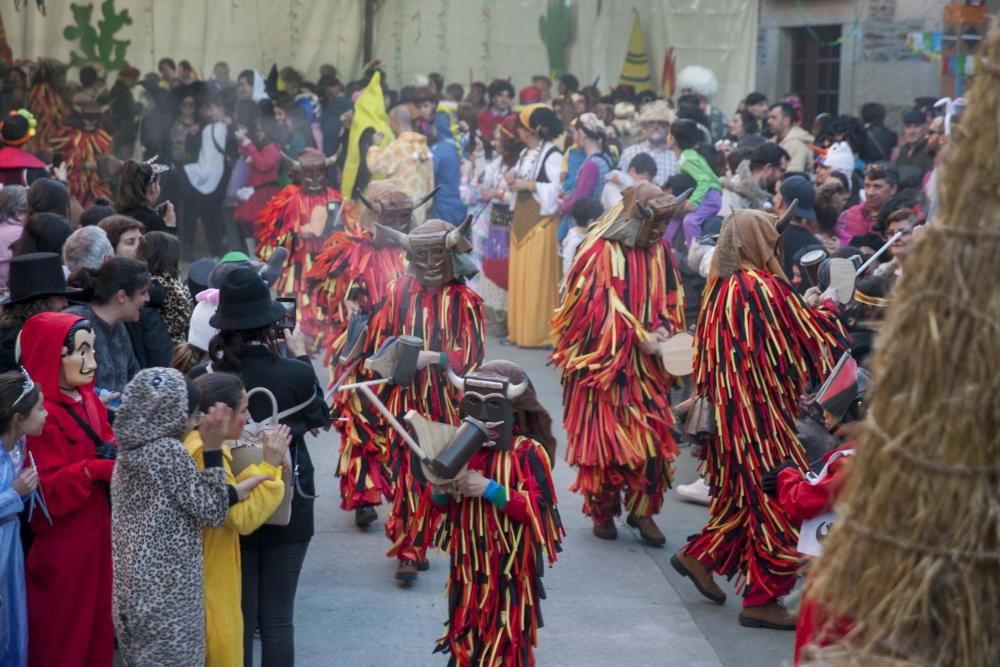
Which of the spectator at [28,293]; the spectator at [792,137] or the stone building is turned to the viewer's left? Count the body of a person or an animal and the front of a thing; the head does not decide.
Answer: the spectator at [792,137]

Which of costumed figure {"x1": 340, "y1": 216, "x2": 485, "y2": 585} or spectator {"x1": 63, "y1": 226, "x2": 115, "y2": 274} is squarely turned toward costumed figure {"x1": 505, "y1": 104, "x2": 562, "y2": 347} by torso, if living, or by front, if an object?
the spectator

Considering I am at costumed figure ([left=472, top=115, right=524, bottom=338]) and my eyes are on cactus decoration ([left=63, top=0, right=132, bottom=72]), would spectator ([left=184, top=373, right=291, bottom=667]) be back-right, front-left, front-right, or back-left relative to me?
back-left

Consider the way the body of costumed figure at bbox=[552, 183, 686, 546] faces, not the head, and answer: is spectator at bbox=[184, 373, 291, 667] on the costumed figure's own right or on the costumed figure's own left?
on the costumed figure's own right

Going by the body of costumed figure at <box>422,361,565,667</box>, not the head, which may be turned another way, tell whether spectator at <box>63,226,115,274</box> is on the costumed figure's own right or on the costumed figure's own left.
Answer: on the costumed figure's own right

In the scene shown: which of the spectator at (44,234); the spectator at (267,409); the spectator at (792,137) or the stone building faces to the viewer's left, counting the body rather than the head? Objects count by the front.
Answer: the spectator at (792,137)

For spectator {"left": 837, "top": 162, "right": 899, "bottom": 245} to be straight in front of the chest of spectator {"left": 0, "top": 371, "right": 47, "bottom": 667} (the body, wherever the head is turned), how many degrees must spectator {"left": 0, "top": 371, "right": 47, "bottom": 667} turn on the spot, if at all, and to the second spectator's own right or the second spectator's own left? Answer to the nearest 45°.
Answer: approximately 45° to the second spectator's own left

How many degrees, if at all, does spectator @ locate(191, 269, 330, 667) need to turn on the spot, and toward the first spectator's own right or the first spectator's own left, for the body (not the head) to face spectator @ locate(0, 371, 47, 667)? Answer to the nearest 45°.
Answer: approximately 135° to the first spectator's own left

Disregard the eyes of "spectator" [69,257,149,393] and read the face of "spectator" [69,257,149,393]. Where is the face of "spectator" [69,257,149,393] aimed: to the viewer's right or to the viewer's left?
to the viewer's right

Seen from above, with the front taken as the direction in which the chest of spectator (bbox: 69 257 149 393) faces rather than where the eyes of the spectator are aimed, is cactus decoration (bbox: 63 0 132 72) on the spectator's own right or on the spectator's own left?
on the spectator's own left

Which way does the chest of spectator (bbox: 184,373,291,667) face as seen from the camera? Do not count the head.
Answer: to the viewer's right
